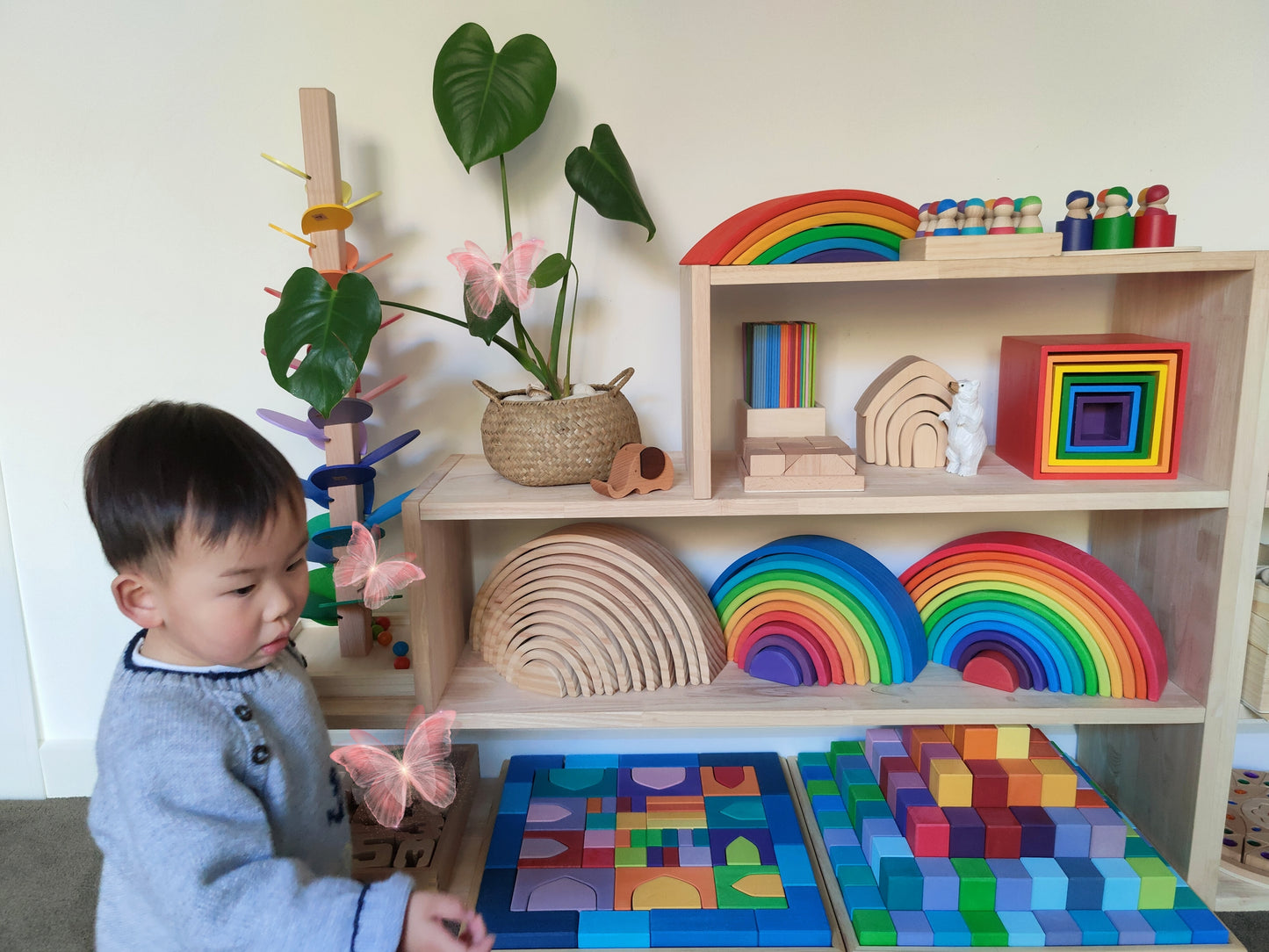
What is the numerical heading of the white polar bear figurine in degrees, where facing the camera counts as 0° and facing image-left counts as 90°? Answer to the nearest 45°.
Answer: approximately 45°

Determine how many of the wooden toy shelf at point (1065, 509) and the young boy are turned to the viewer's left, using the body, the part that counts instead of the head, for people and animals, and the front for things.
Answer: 0

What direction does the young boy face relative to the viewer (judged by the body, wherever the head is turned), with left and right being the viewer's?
facing the viewer and to the right of the viewer

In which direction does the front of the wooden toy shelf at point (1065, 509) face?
toward the camera

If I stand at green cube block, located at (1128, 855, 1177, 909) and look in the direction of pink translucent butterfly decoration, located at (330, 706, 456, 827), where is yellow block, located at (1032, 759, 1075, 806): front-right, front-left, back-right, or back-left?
front-right

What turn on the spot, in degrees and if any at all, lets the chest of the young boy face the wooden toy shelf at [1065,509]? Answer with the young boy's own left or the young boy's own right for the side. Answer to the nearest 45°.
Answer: approximately 45° to the young boy's own left

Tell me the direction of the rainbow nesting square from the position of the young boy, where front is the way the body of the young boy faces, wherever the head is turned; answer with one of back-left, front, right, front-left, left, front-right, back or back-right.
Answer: front-left

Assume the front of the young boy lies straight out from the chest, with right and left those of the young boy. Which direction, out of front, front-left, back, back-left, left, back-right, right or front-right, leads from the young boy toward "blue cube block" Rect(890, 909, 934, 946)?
front-left
